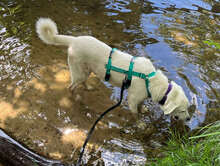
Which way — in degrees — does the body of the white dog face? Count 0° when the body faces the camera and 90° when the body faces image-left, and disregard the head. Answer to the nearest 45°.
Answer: approximately 315°
